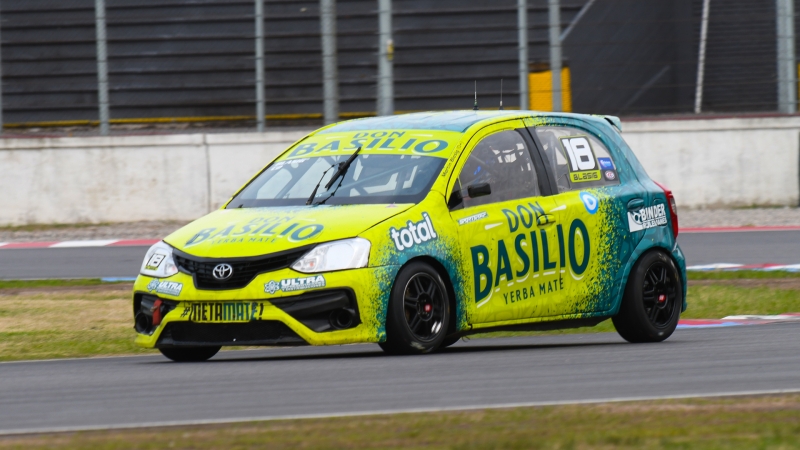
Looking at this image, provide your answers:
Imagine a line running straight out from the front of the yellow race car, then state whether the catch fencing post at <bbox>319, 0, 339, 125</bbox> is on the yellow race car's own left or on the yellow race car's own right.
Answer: on the yellow race car's own right

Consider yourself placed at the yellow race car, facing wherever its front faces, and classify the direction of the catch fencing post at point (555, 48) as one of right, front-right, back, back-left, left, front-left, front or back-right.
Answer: back-right

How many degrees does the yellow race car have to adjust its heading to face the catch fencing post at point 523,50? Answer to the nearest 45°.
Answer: approximately 135° to its right

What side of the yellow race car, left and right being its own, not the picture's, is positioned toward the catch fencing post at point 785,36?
back

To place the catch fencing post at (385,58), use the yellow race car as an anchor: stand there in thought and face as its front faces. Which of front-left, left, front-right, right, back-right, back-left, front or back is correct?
back-right

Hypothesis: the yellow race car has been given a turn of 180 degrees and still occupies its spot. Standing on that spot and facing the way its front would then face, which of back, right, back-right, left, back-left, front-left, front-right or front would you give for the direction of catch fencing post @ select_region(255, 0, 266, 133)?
front-left

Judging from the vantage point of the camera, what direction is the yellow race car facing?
facing the viewer and to the left of the viewer

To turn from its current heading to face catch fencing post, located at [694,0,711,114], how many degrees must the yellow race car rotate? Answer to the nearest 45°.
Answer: approximately 135° to its right

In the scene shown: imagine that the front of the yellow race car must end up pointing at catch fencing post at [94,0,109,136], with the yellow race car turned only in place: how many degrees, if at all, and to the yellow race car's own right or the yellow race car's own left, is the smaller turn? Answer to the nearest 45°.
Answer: approximately 135° to the yellow race car's own right
